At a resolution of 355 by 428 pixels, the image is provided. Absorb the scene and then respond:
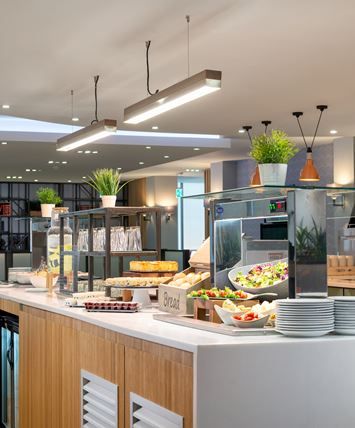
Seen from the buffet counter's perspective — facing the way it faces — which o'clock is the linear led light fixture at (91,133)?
The linear led light fixture is roughly at 4 o'clock from the buffet counter.

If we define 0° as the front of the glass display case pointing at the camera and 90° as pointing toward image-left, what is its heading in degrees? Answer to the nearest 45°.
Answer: approximately 45°

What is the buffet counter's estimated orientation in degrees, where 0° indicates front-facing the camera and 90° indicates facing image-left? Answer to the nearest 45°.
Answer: approximately 45°

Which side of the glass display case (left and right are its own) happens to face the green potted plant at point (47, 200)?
right
